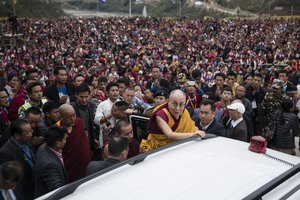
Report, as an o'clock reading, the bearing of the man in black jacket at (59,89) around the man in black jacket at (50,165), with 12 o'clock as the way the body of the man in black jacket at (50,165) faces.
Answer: the man in black jacket at (59,89) is roughly at 9 o'clock from the man in black jacket at (50,165).

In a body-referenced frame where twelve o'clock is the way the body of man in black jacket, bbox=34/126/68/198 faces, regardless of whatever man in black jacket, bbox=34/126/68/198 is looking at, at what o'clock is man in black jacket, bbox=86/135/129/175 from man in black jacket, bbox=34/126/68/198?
man in black jacket, bbox=86/135/129/175 is roughly at 1 o'clock from man in black jacket, bbox=34/126/68/198.

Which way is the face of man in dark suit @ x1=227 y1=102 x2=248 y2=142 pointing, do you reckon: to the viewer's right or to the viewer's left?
to the viewer's left

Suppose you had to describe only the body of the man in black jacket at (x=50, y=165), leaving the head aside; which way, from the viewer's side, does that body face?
to the viewer's right

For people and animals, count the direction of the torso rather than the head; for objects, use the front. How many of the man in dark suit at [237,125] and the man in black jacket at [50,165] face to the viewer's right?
1

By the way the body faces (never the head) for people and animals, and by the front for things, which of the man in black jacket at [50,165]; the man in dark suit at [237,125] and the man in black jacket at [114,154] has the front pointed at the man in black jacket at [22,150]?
the man in dark suit

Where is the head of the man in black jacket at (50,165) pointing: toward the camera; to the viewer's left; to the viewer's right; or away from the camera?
to the viewer's right

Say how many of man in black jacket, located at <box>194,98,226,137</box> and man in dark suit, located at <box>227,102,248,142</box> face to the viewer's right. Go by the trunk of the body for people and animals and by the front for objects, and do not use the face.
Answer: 0

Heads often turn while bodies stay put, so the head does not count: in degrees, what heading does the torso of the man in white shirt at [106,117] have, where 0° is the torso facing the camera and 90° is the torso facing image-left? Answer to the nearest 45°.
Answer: approximately 315°

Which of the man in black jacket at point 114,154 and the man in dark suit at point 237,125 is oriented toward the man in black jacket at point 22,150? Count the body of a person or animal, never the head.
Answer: the man in dark suit

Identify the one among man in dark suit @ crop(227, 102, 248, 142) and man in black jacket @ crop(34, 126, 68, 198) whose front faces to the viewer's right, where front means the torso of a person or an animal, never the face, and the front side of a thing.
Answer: the man in black jacket

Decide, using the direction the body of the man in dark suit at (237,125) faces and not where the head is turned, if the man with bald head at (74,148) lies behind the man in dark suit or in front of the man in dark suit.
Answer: in front

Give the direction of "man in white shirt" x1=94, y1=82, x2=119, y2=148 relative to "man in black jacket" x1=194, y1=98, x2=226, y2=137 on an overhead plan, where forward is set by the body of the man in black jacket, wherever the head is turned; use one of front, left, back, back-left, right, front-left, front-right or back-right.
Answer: front-right
